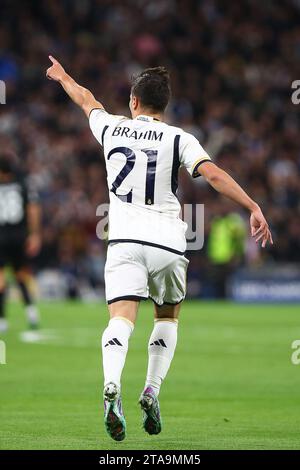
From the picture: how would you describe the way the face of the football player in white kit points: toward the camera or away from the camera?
away from the camera

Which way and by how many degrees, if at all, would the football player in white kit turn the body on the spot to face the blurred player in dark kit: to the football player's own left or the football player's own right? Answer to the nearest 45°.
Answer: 0° — they already face them

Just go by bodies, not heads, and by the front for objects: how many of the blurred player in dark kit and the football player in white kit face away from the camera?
2

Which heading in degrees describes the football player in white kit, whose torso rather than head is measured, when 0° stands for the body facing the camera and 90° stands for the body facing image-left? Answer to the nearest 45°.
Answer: approximately 180°

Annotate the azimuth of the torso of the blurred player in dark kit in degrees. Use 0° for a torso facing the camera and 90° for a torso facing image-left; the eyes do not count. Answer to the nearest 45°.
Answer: approximately 180°

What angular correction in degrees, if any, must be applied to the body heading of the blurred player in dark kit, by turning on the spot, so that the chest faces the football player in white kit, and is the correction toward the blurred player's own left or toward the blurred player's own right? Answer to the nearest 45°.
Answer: approximately 180°
